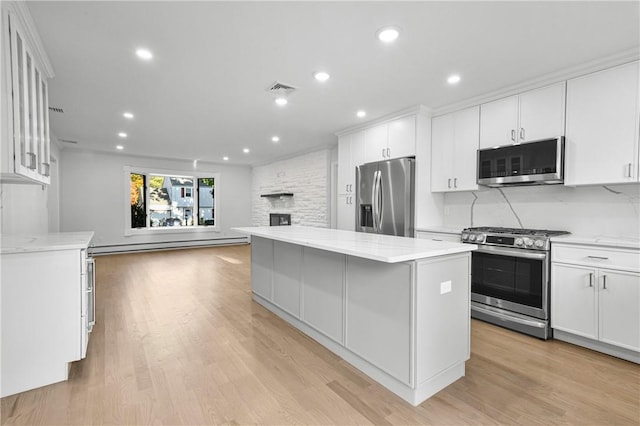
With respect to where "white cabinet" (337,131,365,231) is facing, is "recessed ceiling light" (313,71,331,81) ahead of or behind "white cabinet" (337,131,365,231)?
ahead

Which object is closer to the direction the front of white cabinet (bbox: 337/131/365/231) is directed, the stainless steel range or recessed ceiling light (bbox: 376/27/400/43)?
the recessed ceiling light

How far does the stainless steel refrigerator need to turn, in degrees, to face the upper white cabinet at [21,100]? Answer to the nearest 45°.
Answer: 0° — it already faces it

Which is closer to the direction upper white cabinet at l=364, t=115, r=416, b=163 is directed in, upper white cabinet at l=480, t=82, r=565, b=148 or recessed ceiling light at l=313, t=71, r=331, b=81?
the recessed ceiling light

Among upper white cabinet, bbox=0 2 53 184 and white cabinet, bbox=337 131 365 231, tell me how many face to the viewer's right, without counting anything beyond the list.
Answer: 1

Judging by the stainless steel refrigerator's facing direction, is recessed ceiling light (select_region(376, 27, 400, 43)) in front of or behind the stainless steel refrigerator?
in front

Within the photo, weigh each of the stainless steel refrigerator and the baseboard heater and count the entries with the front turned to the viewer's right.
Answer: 0

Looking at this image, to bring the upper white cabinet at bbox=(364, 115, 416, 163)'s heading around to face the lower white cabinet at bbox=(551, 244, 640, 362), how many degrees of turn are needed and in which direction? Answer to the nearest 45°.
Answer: approximately 90° to its left

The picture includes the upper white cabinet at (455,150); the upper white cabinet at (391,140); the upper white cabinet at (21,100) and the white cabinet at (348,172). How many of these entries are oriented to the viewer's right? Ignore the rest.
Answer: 1

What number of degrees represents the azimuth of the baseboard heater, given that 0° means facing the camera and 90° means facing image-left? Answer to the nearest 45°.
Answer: approximately 0°
